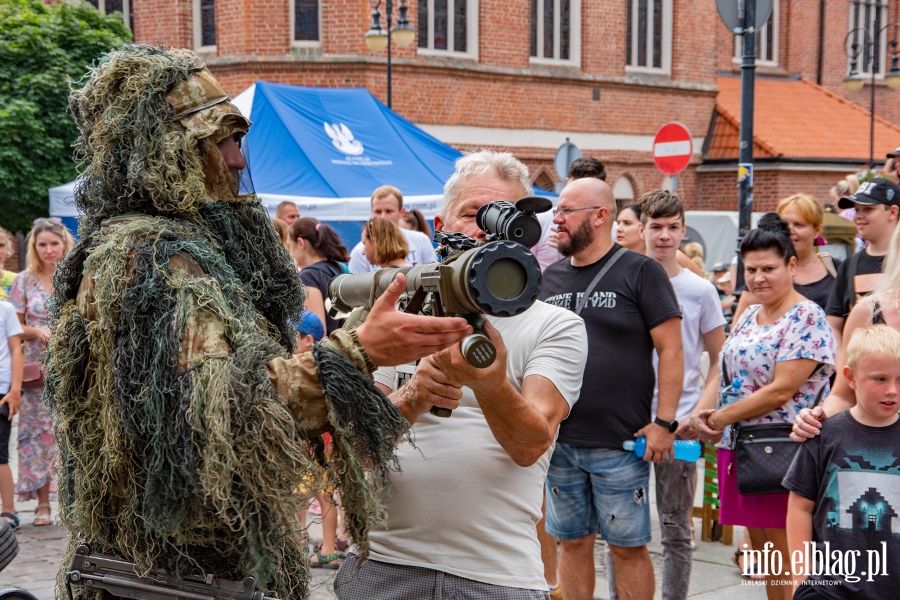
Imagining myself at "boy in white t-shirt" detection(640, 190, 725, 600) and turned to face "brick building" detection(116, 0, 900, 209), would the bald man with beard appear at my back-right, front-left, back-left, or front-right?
back-left

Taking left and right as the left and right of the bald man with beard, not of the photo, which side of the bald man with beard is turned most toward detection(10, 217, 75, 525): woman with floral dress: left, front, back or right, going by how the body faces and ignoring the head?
right

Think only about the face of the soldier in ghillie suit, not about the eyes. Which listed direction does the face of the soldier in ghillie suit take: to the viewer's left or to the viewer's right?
to the viewer's right

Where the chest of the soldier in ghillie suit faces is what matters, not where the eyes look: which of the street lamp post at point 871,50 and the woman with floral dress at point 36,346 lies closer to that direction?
the street lamp post

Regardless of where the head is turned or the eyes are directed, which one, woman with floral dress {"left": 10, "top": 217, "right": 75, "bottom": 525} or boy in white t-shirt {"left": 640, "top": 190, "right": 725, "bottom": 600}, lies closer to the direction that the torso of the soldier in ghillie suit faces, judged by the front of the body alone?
the boy in white t-shirt

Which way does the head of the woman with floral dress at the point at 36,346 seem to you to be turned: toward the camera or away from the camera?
toward the camera

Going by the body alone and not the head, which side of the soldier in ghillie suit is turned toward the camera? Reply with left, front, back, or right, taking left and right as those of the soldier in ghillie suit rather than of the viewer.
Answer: right

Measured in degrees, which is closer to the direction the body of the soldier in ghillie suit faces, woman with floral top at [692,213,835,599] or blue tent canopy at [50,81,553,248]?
the woman with floral top

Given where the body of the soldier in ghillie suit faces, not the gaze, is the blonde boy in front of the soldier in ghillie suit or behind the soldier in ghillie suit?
in front

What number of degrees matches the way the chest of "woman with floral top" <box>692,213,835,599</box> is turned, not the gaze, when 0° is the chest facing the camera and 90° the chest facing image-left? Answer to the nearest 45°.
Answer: approximately 45°

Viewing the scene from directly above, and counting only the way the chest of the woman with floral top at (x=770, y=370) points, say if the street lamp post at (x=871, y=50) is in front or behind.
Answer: behind

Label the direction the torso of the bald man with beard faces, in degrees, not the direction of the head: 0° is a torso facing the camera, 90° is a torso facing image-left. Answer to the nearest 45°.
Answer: approximately 45°

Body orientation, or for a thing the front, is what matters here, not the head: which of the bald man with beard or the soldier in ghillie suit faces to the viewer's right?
the soldier in ghillie suit

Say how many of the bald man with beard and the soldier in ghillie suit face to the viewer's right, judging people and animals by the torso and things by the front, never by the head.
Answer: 1

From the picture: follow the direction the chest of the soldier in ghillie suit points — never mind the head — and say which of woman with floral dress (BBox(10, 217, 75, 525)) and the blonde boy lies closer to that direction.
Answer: the blonde boy

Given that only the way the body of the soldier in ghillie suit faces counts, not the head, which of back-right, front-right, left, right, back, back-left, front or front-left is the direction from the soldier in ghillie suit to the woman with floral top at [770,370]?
front-left
